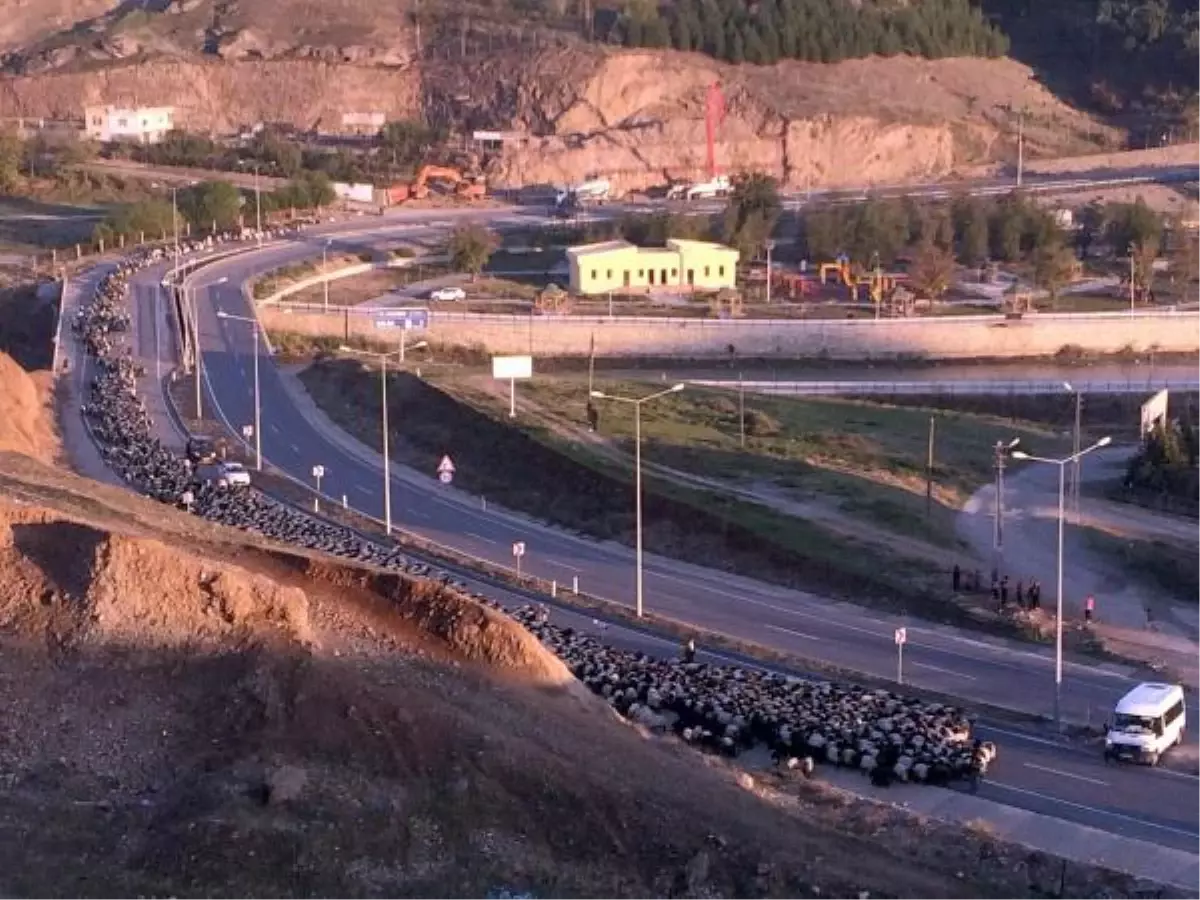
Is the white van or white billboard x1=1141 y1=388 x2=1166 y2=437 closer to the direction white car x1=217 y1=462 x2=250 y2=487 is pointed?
the white van

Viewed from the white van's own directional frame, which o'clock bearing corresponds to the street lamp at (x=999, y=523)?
The street lamp is roughly at 4 o'clock from the white van.

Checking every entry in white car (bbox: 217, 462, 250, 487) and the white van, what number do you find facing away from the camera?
0

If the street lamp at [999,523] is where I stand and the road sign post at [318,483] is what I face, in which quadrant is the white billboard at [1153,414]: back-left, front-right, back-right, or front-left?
back-right

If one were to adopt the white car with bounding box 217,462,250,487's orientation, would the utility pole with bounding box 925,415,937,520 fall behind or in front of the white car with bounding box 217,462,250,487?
in front

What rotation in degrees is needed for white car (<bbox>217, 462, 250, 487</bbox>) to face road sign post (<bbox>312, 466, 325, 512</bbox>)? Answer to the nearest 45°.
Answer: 0° — it already faces it

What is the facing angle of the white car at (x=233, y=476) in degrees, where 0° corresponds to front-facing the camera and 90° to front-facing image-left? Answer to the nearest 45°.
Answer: approximately 315°

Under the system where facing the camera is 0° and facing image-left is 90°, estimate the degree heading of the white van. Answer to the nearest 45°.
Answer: approximately 45°

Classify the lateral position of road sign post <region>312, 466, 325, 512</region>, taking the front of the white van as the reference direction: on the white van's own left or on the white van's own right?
on the white van's own right

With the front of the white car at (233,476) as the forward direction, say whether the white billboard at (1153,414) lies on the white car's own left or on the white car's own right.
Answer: on the white car's own left
